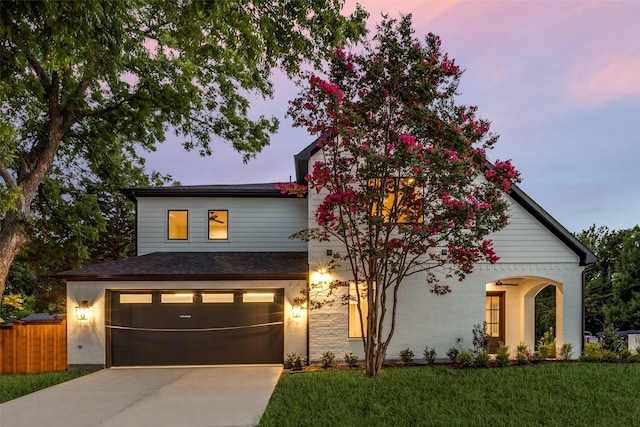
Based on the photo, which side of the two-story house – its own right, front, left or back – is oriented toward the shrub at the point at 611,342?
left

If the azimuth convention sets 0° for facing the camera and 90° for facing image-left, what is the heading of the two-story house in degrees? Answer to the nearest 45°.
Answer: approximately 0°
